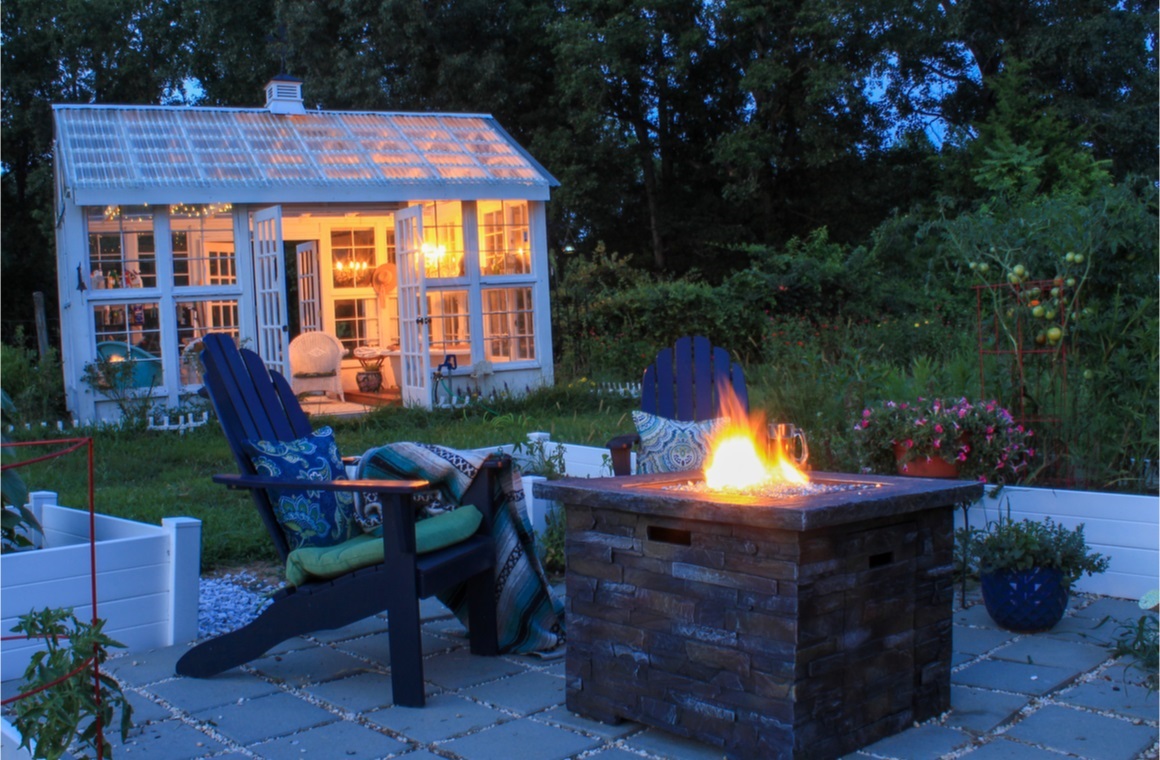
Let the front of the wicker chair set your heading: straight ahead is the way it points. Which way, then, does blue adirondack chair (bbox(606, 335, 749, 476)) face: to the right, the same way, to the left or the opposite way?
the same way

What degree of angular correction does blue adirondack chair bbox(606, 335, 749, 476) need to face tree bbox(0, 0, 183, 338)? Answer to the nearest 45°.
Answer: approximately 135° to its right

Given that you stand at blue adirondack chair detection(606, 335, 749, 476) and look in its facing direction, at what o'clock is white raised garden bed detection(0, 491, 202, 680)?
The white raised garden bed is roughly at 2 o'clock from the blue adirondack chair.

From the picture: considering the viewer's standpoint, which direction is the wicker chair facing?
facing the viewer

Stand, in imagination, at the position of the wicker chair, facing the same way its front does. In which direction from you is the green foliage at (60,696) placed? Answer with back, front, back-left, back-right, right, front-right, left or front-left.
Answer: front

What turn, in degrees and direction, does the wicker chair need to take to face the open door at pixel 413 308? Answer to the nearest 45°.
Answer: approximately 45° to its left

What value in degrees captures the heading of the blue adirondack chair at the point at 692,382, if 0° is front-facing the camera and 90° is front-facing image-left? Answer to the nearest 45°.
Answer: approximately 0°

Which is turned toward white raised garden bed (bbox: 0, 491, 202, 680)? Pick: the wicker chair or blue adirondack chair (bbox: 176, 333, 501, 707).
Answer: the wicker chair

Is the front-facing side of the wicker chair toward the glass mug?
yes

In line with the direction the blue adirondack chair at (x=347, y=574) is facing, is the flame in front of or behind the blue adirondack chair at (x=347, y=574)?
in front

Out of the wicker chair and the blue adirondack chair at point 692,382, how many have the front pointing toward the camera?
2

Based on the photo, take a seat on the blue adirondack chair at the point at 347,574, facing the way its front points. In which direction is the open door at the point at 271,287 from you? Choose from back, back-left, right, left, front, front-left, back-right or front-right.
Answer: back-left

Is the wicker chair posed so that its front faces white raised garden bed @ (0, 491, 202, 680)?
yes

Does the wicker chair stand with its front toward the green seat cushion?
yes

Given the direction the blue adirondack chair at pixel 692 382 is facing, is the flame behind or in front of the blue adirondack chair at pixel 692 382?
in front
